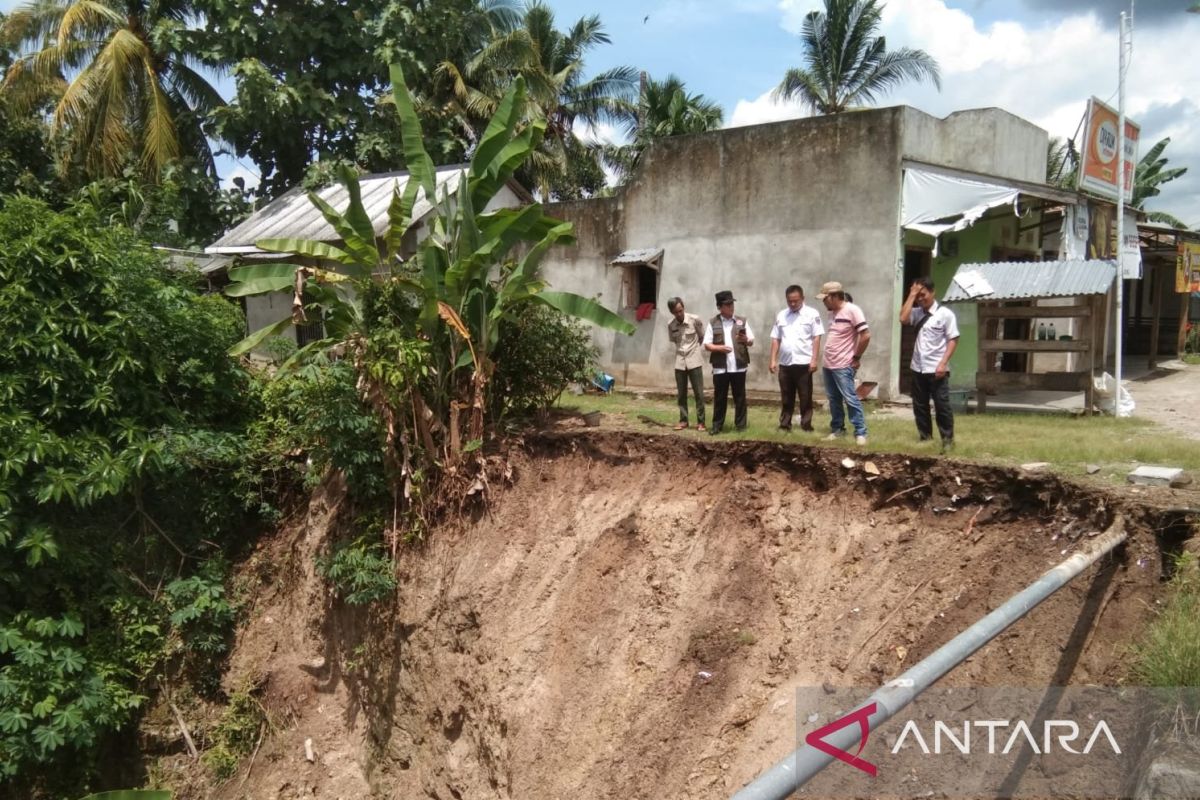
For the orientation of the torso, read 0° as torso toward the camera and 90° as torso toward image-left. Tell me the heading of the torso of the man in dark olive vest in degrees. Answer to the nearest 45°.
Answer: approximately 0°

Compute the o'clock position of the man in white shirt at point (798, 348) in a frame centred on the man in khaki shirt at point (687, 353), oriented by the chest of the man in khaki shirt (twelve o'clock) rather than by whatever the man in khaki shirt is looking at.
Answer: The man in white shirt is roughly at 10 o'clock from the man in khaki shirt.

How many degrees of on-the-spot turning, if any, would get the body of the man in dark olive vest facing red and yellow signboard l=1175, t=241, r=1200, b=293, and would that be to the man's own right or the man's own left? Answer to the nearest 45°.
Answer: approximately 135° to the man's own left

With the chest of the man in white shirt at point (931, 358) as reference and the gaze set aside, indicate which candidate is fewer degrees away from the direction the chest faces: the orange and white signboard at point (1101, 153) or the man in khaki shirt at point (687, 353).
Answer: the man in khaki shirt

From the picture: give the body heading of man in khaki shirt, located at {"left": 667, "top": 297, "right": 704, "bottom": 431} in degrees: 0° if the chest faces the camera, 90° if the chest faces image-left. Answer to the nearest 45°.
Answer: approximately 0°

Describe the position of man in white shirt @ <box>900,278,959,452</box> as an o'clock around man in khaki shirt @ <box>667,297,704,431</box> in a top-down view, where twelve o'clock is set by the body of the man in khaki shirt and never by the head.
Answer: The man in white shirt is roughly at 10 o'clock from the man in khaki shirt.

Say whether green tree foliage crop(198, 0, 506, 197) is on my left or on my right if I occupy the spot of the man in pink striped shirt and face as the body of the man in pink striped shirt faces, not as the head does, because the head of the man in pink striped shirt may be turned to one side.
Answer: on my right

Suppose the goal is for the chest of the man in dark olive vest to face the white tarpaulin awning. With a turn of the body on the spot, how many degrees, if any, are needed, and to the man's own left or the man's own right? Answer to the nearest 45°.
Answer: approximately 135° to the man's own left

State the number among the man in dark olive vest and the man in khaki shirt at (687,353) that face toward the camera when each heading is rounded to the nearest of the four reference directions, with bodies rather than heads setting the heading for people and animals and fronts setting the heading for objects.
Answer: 2

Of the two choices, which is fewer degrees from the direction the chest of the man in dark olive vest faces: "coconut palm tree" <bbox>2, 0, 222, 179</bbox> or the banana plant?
the banana plant

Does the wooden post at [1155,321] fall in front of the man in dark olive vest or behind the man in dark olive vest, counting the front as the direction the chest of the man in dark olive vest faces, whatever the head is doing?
behind

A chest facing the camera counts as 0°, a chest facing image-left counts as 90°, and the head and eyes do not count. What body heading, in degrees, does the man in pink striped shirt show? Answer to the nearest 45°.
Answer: approximately 45°
